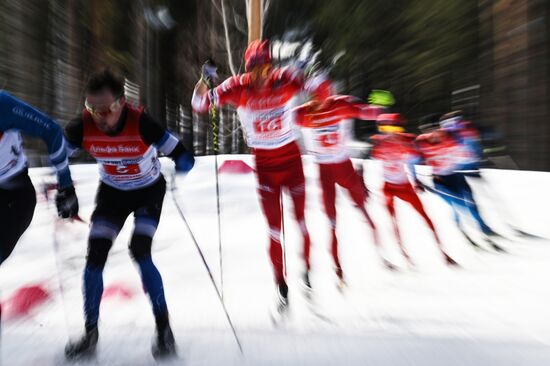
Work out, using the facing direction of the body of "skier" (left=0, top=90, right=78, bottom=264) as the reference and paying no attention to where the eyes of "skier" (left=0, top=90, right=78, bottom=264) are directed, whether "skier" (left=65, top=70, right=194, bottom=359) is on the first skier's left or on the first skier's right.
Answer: on the first skier's left

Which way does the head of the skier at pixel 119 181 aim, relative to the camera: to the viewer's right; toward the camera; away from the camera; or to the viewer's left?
toward the camera

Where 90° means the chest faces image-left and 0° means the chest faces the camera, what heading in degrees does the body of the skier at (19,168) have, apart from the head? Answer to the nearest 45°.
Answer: approximately 45°

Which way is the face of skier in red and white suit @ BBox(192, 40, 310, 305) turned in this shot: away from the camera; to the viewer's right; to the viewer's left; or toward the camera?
toward the camera
